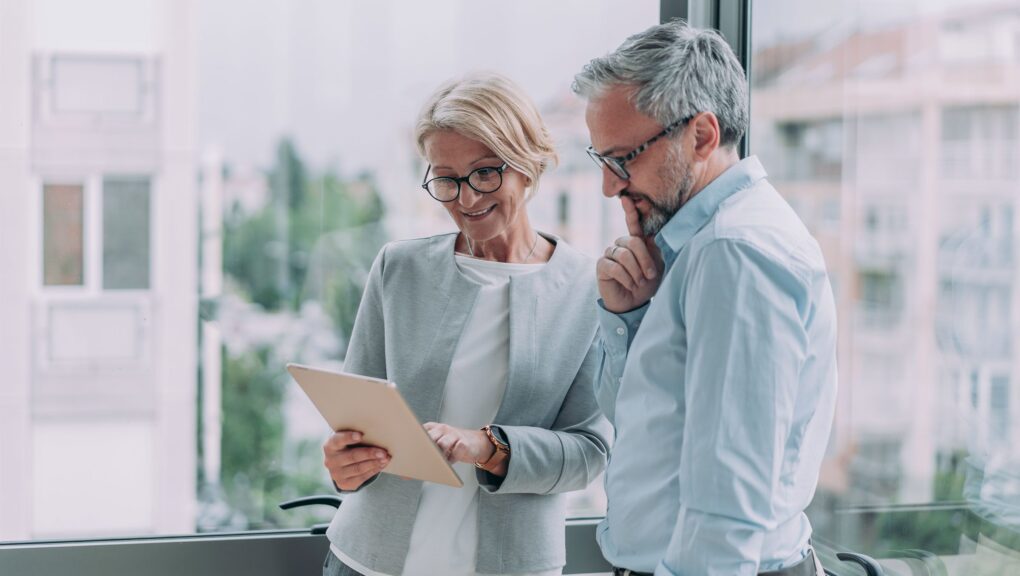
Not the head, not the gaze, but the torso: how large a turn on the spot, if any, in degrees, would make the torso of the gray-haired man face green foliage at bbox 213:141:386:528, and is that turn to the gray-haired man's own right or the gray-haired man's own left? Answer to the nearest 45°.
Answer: approximately 45° to the gray-haired man's own right

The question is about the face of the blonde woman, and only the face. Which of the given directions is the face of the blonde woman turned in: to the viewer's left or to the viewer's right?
to the viewer's left

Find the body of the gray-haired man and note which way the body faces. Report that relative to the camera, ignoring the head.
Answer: to the viewer's left
